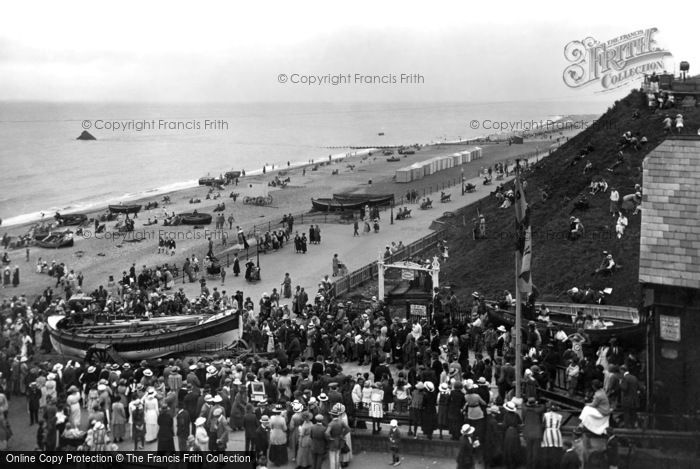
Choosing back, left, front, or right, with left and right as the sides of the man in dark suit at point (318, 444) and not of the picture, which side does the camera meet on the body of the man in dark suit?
back

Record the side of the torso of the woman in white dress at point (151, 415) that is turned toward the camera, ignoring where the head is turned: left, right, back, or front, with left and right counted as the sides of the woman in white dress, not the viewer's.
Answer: back

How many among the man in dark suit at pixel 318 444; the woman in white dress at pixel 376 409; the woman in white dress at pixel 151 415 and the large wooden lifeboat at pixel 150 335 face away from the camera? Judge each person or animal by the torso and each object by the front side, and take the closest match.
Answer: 3

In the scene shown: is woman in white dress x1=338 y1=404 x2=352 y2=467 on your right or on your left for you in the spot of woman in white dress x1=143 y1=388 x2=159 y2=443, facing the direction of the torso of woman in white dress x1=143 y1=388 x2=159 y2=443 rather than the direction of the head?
on your right

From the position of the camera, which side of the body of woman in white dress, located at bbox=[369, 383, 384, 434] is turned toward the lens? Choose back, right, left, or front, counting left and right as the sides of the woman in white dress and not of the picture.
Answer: back

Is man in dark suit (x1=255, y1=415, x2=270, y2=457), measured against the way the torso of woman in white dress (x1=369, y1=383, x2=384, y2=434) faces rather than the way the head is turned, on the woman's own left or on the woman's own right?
on the woman's own left

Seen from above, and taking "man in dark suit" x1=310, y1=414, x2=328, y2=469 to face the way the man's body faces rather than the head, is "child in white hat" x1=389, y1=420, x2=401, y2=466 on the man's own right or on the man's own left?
on the man's own right

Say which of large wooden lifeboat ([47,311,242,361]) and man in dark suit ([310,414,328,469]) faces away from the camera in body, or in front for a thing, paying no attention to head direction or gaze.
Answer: the man in dark suit

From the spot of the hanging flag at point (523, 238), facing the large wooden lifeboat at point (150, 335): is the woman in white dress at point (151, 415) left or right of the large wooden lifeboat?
left

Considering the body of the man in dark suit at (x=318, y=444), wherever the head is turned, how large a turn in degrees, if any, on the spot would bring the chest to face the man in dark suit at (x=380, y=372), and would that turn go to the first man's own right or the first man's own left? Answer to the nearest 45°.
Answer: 0° — they already face them

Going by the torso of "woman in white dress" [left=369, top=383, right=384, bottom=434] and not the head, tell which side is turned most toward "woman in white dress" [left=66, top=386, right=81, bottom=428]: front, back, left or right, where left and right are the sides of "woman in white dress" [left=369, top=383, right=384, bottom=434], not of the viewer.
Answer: left

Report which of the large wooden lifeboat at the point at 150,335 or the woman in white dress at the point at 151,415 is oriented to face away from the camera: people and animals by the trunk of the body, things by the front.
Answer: the woman in white dress
